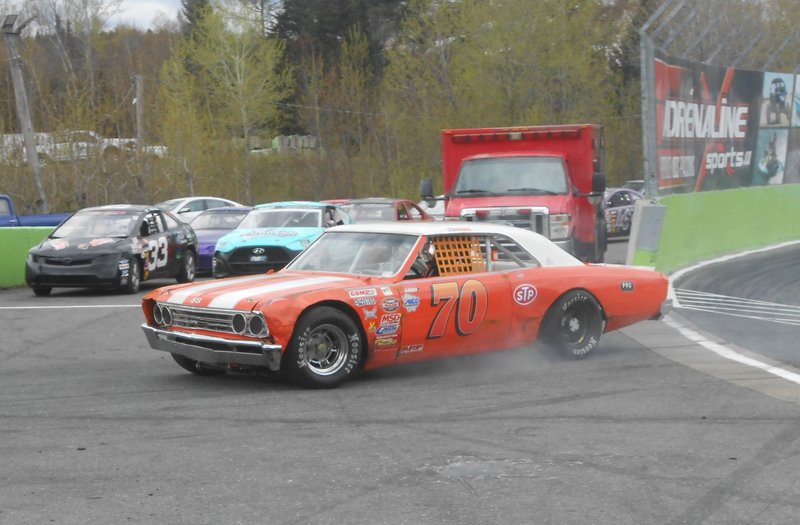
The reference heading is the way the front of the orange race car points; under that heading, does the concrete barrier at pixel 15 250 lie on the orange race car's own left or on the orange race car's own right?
on the orange race car's own right

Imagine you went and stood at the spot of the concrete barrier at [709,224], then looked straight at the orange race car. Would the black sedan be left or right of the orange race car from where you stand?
right

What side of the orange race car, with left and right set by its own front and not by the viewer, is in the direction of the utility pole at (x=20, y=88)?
right

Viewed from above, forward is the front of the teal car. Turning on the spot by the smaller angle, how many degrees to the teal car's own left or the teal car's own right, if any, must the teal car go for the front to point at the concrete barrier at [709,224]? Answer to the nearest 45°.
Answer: approximately 135° to the teal car's own left

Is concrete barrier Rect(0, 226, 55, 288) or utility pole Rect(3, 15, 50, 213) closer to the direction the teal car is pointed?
the concrete barrier
